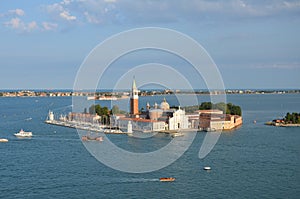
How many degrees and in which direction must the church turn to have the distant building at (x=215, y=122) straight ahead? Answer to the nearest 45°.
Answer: approximately 45° to its left

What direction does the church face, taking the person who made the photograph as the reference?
facing the viewer and to the right of the viewer
